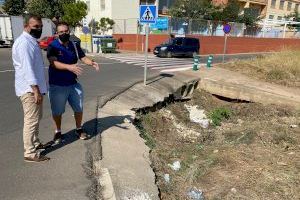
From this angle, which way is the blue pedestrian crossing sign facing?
toward the camera

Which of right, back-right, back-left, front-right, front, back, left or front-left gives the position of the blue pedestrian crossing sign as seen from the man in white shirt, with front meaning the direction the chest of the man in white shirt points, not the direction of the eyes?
front-left

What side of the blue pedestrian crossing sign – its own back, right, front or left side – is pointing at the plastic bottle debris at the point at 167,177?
front

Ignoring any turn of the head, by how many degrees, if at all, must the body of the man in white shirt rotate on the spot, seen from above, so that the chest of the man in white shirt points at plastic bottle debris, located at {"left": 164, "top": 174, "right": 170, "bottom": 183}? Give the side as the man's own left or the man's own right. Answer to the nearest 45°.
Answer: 0° — they already face it

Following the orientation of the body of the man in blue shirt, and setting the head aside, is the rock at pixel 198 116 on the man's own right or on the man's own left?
on the man's own left

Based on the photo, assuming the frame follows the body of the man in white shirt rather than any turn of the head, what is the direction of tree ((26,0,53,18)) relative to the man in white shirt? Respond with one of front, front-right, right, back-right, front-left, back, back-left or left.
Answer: left

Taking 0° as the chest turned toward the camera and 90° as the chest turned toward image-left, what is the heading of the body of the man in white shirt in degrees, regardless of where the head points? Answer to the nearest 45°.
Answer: approximately 270°

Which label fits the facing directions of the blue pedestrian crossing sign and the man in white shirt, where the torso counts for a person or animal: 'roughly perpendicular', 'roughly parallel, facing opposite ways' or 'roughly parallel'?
roughly perpendicular

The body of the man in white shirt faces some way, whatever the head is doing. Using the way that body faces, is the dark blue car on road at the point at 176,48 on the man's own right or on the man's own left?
on the man's own left

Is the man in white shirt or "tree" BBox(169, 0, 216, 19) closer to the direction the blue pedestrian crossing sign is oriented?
the man in white shirt

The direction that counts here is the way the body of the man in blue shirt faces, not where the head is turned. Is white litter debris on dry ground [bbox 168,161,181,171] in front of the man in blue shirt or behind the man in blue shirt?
in front

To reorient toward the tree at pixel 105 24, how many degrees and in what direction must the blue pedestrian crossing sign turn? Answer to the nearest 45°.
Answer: approximately 180°

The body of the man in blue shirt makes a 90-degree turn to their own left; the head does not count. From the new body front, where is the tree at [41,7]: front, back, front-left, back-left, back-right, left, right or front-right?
front-left

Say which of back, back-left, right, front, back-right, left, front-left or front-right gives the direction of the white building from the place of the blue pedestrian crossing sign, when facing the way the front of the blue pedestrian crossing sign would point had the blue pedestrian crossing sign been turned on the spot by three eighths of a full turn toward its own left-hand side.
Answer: front-left
